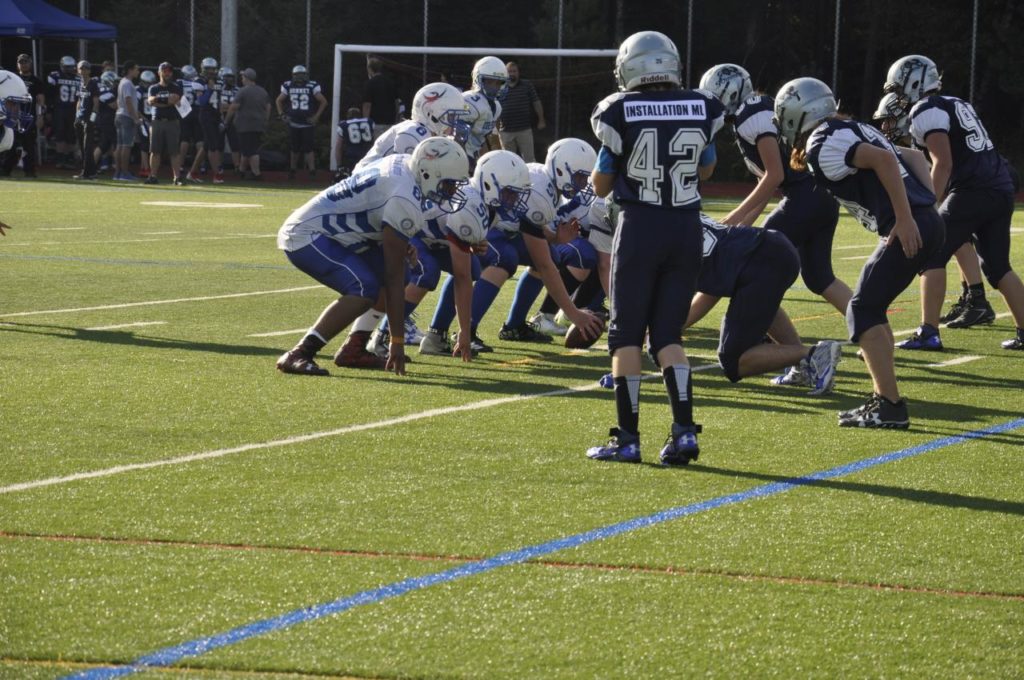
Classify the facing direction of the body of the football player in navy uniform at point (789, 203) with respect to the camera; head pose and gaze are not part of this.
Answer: to the viewer's left

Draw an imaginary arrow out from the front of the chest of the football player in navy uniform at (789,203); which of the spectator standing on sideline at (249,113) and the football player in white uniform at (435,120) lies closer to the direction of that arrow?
the football player in white uniform

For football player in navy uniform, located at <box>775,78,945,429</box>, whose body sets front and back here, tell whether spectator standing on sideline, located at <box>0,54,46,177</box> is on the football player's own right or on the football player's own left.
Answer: on the football player's own right

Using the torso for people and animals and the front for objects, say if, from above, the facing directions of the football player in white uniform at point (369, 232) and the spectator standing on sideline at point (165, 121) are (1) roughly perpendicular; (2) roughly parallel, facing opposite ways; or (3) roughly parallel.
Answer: roughly perpendicular

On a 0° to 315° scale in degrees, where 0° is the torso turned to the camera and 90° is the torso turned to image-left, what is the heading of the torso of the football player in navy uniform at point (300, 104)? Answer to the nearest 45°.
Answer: approximately 0°

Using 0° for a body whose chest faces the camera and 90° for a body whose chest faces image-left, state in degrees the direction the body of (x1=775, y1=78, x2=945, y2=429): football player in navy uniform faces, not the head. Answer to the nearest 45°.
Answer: approximately 90°

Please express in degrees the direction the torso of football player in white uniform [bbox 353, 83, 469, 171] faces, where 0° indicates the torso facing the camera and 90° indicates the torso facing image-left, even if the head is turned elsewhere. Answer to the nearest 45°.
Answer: approximately 270°

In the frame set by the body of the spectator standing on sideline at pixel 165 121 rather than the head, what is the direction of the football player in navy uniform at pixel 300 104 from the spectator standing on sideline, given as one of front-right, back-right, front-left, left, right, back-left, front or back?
back-left

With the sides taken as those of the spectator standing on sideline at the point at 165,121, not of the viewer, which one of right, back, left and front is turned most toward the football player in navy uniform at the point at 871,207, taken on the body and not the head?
front

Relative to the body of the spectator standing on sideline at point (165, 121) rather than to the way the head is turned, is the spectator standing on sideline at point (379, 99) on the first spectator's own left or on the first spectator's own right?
on the first spectator's own left
